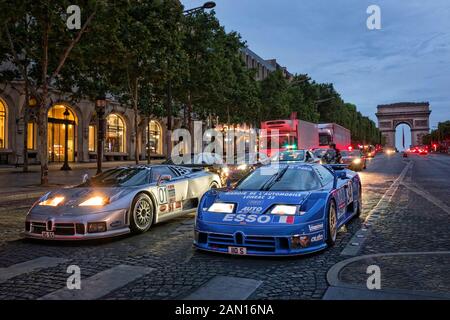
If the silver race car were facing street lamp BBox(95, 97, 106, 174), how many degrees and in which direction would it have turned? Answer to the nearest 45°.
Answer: approximately 135° to its right

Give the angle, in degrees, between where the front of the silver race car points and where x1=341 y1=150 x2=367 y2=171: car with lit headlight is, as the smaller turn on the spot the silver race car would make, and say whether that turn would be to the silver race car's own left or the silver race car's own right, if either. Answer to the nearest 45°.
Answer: approximately 180°

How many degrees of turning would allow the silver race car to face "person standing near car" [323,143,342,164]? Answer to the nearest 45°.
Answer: approximately 180°

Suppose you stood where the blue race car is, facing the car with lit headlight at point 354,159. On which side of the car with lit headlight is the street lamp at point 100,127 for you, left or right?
left

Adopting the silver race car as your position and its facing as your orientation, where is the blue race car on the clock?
The blue race car is roughly at 9 o'clock from the silver race car.

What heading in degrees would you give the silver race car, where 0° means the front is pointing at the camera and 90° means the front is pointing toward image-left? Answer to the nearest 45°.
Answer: approximately 45°
